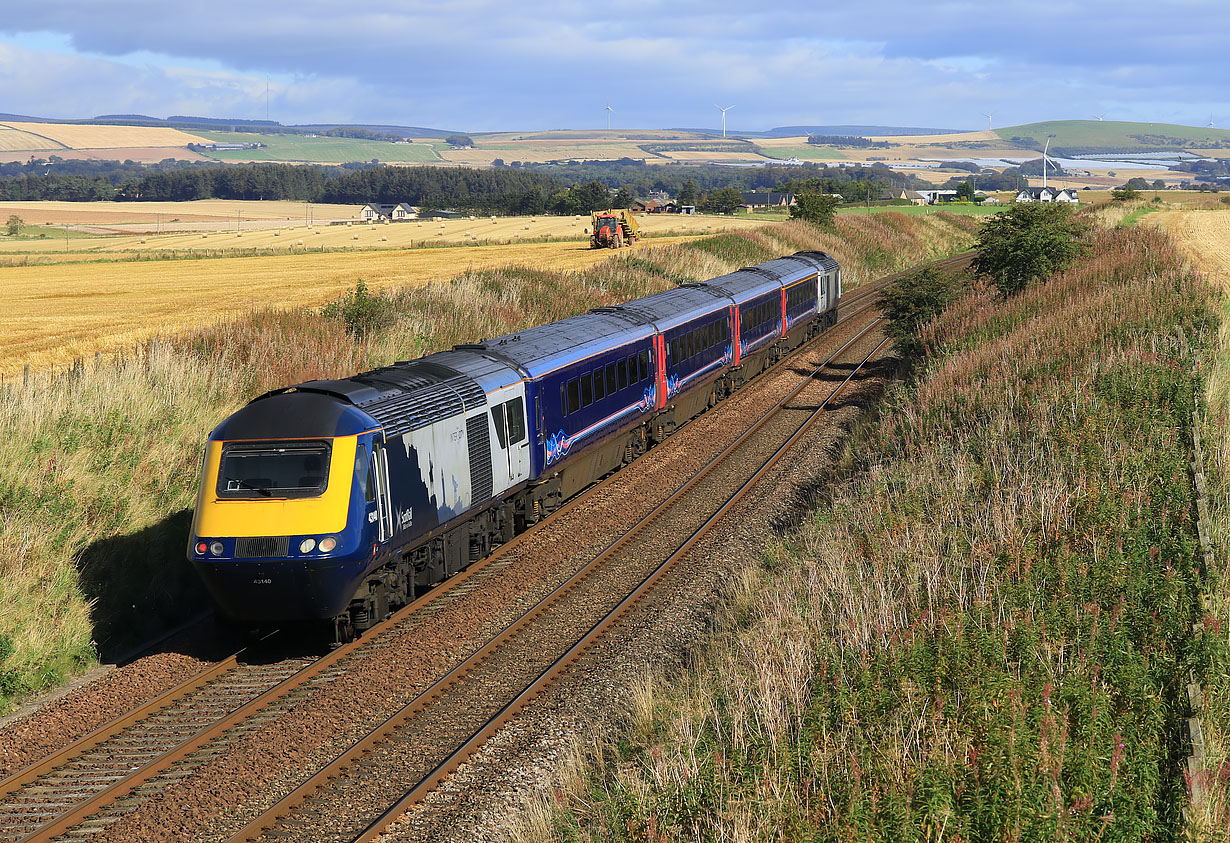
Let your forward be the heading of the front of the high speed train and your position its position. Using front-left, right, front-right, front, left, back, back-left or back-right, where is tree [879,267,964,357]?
back

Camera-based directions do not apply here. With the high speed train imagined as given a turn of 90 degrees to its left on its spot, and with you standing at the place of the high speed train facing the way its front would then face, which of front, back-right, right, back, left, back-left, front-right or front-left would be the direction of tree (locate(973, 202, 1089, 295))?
left
